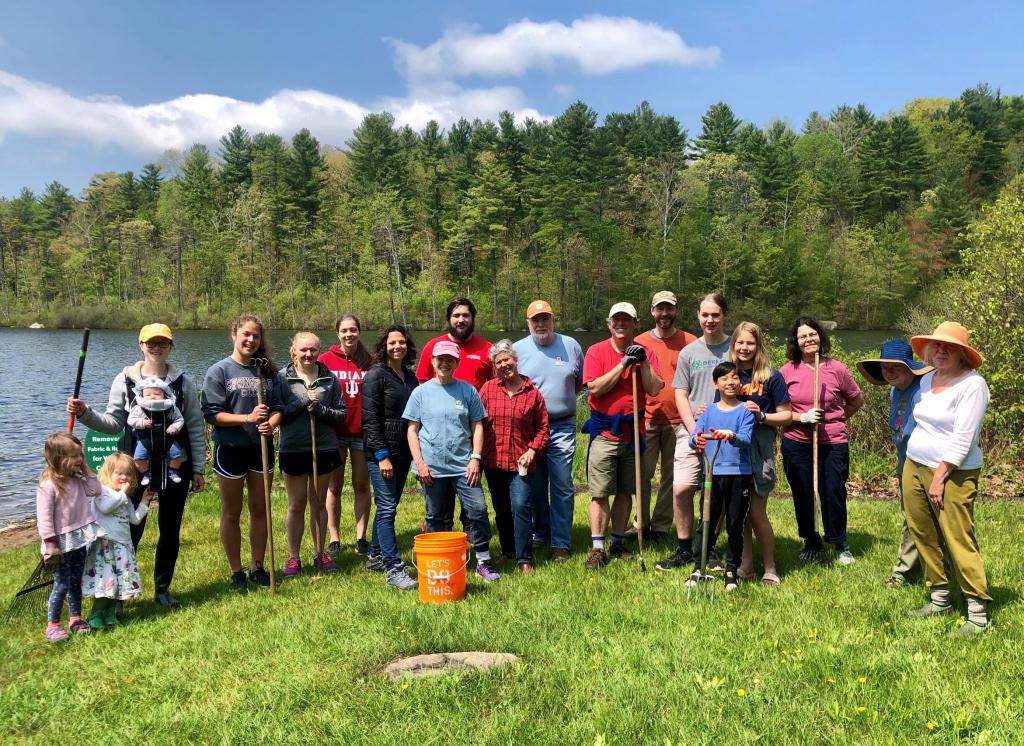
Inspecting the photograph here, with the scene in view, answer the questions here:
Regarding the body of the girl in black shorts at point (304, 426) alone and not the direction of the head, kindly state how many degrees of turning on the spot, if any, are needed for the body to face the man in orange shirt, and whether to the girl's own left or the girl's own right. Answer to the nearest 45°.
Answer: approximately 90° to the girl's own left

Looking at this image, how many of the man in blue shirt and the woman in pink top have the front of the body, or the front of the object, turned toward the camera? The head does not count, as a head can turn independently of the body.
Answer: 2

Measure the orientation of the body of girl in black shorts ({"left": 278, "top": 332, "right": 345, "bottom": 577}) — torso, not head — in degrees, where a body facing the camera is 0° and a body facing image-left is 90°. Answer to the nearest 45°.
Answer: approximately 0°

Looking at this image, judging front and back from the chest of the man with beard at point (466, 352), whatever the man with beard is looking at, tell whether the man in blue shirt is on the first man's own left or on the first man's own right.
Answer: on the first man's own left

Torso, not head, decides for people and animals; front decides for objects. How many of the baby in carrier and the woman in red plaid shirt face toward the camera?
2

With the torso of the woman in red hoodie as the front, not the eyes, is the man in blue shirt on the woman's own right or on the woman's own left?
on the woman's own left

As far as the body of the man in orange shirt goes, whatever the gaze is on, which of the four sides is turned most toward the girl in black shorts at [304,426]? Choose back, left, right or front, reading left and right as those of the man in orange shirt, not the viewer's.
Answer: right
